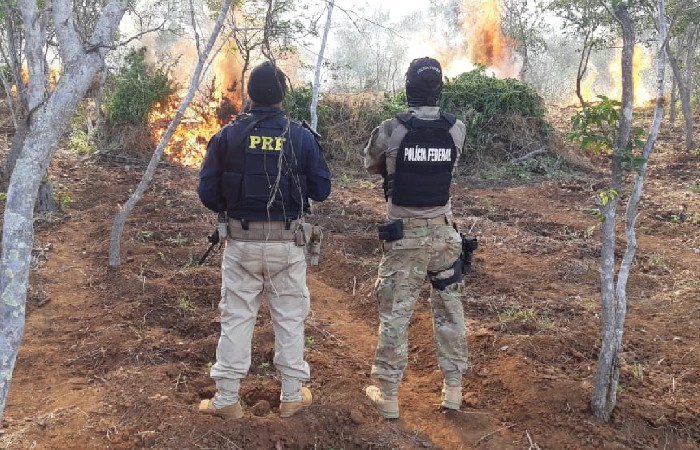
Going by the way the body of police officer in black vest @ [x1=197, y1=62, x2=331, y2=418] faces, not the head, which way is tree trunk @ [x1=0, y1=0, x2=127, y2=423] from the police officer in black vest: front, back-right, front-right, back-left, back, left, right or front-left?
back-left

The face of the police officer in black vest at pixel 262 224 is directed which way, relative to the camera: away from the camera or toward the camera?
away from the camera

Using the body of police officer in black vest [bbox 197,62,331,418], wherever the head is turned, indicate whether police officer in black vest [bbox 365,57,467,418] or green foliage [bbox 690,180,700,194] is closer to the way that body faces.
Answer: the green foliage

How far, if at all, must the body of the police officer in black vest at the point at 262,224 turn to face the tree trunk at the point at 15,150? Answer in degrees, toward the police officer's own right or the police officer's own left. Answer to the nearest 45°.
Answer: approximately 45° to the police officer's own left

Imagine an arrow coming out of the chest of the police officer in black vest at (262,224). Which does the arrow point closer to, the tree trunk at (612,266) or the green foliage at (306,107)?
the green foliage

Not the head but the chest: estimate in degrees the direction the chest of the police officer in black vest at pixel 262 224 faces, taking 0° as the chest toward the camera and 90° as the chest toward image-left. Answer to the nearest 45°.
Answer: approximately 180°

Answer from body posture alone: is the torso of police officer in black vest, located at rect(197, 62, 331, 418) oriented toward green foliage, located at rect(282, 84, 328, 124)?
yes

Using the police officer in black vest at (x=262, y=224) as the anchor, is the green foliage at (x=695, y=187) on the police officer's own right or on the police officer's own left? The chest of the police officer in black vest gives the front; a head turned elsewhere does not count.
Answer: on the police officer's own right
